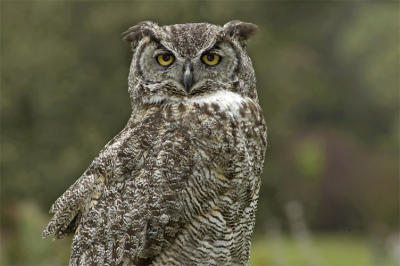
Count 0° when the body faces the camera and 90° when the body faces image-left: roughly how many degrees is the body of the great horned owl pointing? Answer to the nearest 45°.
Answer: approximately 315°
